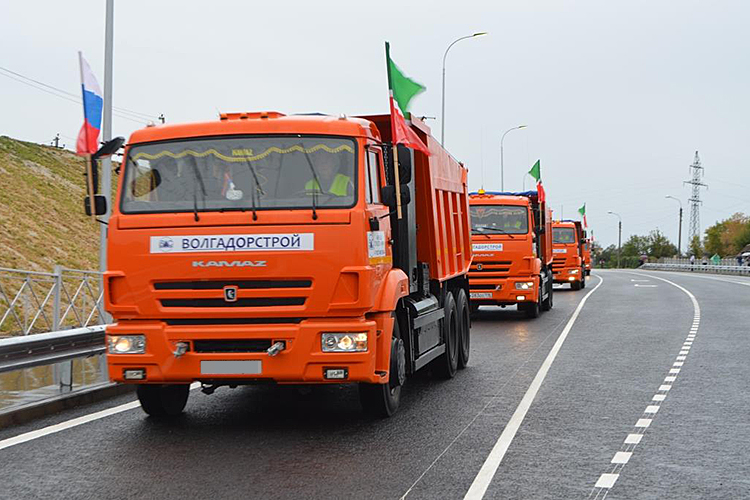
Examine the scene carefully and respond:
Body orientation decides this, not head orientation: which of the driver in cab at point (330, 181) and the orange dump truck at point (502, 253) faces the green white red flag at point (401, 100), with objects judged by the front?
the orange dump truck

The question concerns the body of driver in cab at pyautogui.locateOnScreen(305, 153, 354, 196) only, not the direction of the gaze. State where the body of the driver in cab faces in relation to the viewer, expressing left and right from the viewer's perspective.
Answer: facing the viewer

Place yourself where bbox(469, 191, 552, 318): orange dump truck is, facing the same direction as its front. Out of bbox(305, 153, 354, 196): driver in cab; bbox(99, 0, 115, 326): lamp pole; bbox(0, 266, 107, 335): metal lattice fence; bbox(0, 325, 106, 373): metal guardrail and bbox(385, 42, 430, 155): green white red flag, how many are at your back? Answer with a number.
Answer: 0

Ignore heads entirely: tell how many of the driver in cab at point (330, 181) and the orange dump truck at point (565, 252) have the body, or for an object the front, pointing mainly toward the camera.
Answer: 2

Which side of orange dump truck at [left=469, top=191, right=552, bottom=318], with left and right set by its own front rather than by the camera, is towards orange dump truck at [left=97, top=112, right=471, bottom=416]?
front

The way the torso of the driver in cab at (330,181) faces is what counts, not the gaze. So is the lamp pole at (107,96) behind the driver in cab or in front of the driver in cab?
behind

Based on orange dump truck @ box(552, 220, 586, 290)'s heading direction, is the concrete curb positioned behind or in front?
in front

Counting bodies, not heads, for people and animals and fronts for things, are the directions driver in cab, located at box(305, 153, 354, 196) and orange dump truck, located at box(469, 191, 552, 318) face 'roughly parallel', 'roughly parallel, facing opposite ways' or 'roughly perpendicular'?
roughly parallel

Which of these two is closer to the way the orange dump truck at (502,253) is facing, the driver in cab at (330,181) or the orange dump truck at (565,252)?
the driver in cab

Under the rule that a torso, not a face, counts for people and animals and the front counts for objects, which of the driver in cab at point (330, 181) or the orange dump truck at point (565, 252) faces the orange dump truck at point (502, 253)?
the orange dump truck at point (565, 252)

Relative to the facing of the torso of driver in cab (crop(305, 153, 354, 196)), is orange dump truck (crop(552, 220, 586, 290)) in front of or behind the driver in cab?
behind

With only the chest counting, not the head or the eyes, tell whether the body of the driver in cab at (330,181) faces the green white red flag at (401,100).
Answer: no

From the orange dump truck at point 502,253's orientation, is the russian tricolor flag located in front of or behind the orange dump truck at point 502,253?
in front

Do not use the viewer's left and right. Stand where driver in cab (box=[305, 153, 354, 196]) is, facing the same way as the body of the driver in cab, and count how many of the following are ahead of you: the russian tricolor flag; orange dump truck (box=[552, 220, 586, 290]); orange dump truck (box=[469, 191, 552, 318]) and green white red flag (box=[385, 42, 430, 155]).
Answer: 0

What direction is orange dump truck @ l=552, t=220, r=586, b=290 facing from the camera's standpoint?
toward the camera

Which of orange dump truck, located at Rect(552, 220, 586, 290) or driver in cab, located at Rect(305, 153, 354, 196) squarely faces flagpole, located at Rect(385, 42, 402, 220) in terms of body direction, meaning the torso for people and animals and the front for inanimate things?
the orange dump truck

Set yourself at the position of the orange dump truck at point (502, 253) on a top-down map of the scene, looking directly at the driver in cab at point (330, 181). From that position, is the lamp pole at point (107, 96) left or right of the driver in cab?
right
